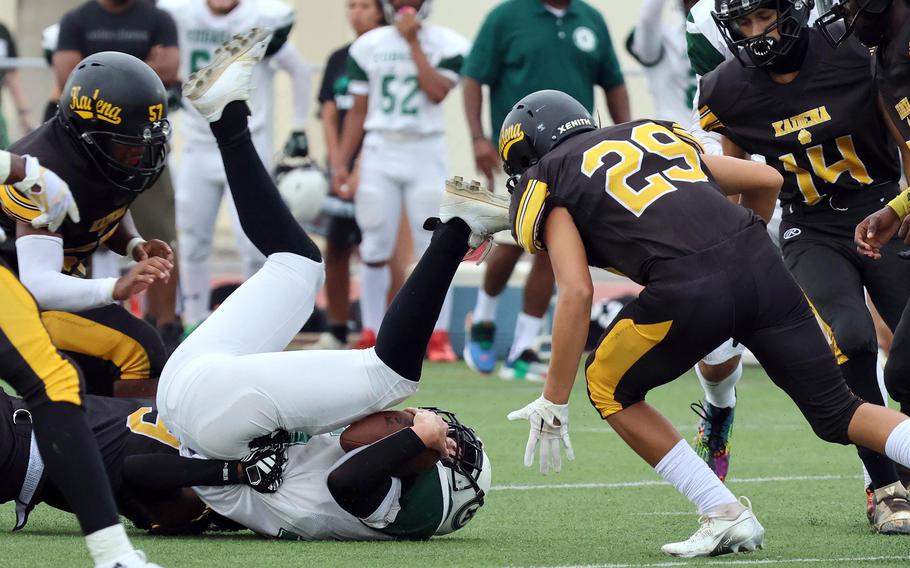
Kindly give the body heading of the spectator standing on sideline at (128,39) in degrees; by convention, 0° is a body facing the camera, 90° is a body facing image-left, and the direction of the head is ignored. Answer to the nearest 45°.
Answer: approximately 0°

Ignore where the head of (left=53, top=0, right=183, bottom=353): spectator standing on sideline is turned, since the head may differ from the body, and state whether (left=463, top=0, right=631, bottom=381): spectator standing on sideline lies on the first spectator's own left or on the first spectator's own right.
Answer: on the first spectator's own left

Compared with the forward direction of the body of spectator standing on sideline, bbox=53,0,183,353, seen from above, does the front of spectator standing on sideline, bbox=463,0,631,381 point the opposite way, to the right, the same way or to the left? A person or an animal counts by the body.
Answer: the same way

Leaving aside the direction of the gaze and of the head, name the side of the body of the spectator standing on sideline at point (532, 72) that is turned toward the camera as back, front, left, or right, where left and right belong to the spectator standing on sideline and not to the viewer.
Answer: front

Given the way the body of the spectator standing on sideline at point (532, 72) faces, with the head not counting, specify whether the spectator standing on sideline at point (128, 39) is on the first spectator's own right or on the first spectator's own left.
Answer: on the first spectator's own right
